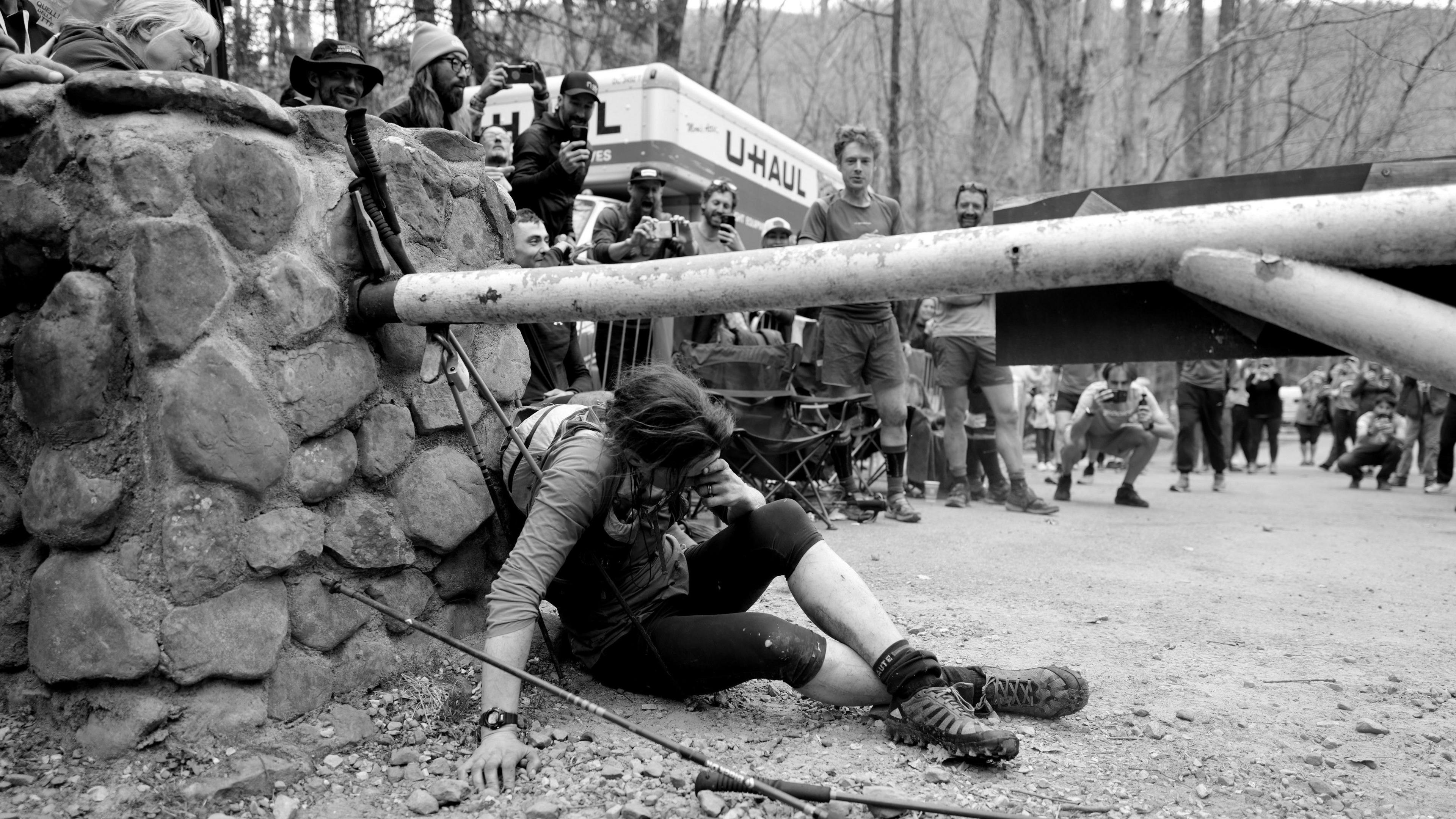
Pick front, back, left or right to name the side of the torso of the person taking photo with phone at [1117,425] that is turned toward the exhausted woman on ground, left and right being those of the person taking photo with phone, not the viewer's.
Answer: front

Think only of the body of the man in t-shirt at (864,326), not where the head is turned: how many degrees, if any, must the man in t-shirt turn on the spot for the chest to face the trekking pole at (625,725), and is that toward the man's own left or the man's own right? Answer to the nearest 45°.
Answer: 0° — they already face it

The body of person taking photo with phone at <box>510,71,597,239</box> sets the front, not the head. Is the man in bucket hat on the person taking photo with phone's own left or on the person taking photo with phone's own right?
on the person taking photo with phone's own right

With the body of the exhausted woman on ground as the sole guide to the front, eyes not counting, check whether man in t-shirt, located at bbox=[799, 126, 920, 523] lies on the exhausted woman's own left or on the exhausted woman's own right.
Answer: on the exhausted woman's own left

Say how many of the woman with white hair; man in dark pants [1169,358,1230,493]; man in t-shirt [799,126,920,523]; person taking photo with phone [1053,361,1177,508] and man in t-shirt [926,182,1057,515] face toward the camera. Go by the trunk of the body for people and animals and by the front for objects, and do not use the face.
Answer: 4

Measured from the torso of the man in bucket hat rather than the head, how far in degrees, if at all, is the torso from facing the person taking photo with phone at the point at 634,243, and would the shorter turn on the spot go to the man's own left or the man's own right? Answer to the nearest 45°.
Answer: approximately 90° to the man's own left

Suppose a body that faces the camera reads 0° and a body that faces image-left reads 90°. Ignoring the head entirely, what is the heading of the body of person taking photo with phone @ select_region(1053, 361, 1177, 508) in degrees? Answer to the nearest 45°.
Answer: approximately 0°

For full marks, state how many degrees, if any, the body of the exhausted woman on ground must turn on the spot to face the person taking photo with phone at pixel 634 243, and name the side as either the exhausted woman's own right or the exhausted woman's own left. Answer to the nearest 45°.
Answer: approximately 135° to the exhausted woman's own left

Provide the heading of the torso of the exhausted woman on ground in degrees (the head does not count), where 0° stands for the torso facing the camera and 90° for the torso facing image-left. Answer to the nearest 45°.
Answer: approximately 315°

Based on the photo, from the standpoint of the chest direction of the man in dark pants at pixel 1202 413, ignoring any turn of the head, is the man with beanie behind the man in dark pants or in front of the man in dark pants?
in front

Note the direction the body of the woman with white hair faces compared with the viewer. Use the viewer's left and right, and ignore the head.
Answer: facing to the right of the viewer

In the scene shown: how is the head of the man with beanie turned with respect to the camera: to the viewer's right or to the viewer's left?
to the viewer's right
